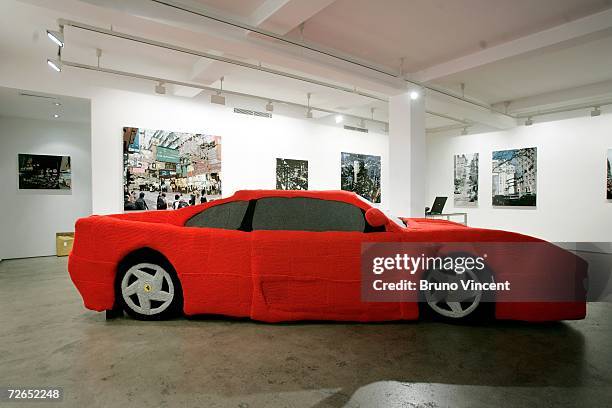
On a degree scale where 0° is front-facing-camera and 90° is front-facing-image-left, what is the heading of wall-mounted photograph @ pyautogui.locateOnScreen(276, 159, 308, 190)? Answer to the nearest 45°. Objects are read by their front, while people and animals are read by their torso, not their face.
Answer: approximately 315°

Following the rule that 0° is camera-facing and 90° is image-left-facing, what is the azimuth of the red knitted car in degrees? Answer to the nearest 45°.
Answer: approximately 270°

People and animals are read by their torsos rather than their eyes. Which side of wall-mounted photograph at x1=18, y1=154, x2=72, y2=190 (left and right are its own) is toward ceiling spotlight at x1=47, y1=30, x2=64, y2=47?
front

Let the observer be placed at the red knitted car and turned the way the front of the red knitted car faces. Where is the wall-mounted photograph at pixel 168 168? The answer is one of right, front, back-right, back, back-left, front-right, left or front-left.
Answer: back-left

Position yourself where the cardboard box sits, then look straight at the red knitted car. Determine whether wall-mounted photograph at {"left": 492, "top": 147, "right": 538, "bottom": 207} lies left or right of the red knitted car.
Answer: left

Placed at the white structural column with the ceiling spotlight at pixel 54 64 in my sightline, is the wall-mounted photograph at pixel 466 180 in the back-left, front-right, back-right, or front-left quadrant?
back-right

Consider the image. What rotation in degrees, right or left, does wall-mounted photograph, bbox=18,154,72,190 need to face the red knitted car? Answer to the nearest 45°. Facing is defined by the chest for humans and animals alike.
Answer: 0° — it already faces it

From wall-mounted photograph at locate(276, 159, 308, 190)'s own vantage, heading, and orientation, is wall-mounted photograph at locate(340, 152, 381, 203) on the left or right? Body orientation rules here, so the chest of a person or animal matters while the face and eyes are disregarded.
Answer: on its left

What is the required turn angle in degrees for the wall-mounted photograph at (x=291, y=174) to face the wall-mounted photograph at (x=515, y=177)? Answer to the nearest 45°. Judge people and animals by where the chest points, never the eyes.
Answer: approximately 45° to its left

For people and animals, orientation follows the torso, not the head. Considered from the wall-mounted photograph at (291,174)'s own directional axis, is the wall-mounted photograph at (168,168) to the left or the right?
on its right

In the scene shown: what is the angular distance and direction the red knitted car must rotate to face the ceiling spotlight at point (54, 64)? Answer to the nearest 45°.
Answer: approximately 135° to its left

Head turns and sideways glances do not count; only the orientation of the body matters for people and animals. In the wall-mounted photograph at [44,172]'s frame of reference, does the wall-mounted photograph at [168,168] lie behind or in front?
in front

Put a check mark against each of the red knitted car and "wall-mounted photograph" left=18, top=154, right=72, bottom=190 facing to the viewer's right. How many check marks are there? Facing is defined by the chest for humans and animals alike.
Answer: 1

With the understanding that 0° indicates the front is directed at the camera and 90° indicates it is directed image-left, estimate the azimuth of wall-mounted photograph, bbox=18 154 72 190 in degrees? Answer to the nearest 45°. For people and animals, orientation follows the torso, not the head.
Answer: approximately 0°

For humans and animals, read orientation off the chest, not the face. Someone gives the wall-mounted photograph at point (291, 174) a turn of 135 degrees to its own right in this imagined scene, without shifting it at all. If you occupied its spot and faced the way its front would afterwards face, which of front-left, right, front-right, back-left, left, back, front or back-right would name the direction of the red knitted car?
left
